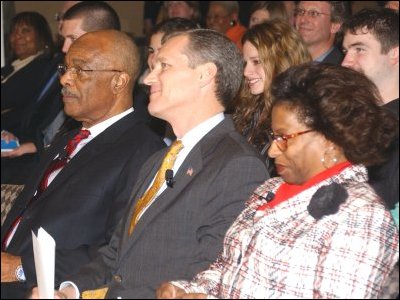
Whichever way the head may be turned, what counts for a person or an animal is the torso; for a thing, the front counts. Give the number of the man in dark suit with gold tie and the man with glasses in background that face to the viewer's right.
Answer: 0

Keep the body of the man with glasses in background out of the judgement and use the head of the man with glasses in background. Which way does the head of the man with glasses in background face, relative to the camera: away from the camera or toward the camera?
toward the camera

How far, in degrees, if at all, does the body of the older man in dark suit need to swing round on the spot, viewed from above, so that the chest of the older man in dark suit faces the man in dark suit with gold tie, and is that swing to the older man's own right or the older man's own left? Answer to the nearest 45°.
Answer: approximately 90° to the older man's own left

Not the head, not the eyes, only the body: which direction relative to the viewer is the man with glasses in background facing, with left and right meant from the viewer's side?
facing the viewer and to the left of the viewer

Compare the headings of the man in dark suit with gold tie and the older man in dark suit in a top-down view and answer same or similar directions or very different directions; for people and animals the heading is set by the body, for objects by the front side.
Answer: same or similar directions

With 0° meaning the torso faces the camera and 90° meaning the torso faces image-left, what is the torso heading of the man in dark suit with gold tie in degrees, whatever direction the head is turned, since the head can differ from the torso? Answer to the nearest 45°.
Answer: approximately 45°

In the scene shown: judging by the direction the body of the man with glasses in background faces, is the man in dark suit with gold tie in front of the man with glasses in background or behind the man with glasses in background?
in front

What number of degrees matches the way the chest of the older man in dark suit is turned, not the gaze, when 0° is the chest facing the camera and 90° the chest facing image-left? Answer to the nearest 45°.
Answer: approximately 45°

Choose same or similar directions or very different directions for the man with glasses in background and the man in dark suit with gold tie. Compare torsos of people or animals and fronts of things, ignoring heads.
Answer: same or similar directions

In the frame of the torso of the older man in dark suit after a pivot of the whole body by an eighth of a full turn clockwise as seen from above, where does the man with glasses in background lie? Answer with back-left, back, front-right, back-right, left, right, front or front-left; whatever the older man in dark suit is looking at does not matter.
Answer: back-right
